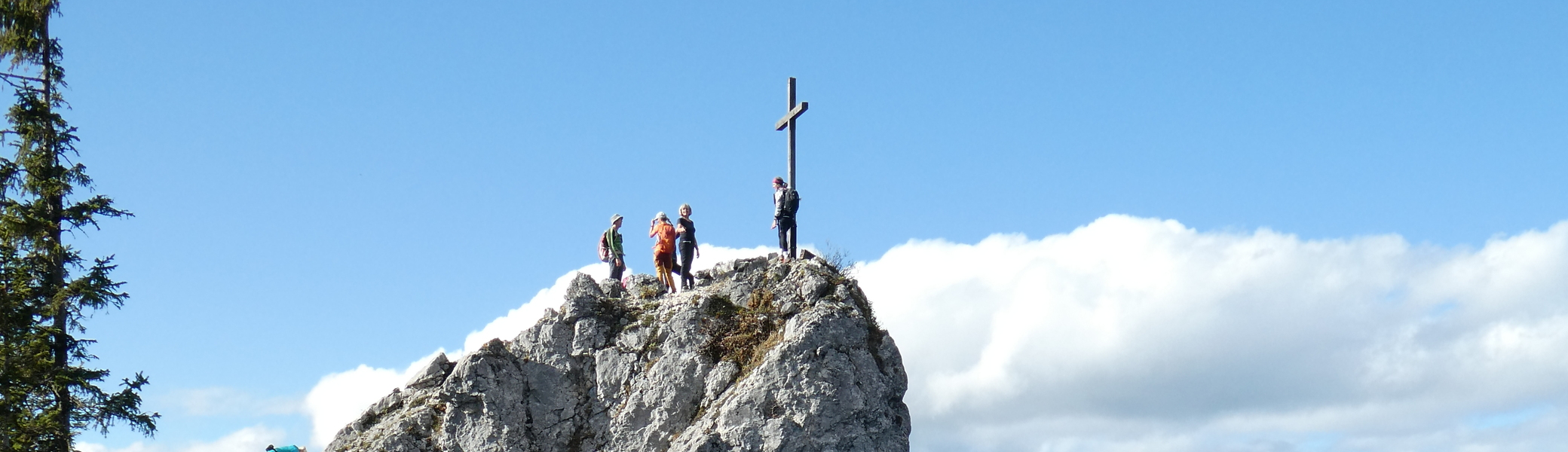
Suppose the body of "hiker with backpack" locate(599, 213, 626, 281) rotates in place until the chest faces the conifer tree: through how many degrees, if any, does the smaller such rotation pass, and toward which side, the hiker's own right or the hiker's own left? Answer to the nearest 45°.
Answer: approximately 180°

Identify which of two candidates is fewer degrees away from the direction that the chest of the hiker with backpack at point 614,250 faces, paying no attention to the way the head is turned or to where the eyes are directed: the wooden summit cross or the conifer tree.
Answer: the wooden summit cross

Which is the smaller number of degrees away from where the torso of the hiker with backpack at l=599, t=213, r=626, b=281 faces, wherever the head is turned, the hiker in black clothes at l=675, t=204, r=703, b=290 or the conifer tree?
the hiker in black clothes

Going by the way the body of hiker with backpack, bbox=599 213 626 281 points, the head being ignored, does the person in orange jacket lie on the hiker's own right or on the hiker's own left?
on the hiker's own right

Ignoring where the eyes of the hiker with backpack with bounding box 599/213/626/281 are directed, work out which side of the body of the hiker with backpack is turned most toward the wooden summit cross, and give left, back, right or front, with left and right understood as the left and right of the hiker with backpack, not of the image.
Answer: front

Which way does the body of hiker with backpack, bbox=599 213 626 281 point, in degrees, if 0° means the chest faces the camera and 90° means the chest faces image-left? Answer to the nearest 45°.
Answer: approximately 270°

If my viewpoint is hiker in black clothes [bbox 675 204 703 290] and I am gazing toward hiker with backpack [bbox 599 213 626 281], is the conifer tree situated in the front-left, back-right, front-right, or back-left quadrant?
front-left
